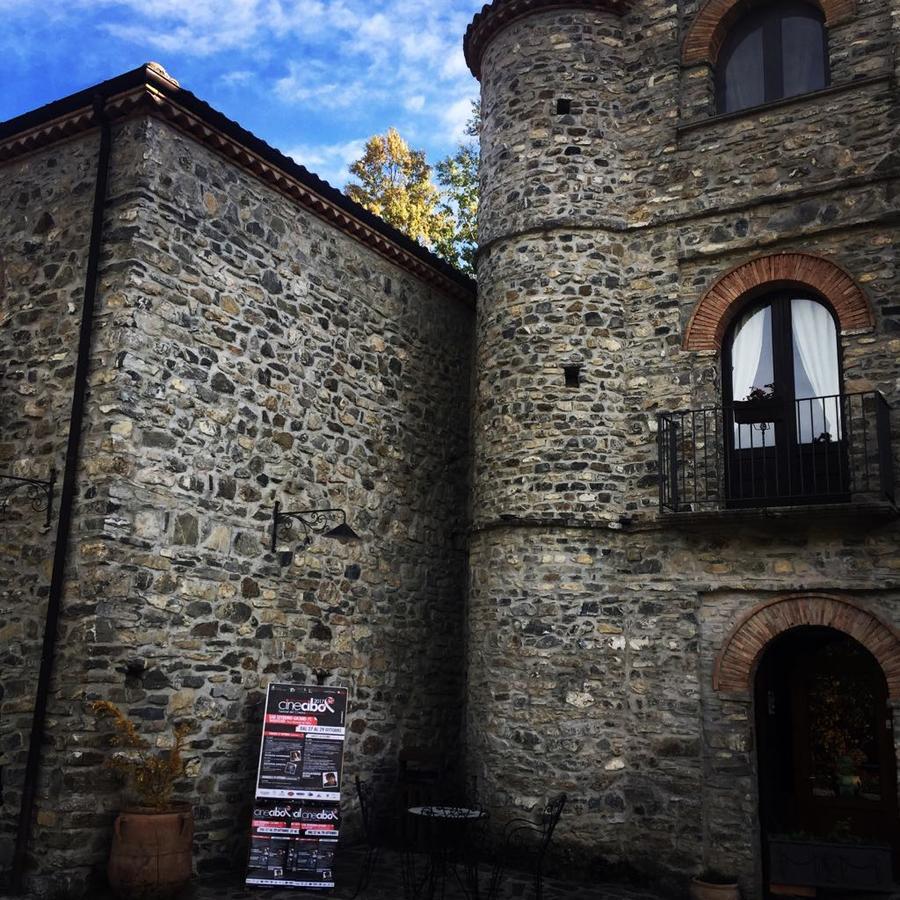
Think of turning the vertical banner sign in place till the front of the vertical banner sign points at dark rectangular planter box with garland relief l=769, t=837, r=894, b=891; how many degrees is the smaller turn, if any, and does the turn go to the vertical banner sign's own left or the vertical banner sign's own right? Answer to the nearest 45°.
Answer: approximately 90° to the vertical banner sign's own left

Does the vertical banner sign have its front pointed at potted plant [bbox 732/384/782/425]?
no

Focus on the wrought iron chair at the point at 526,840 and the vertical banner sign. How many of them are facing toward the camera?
1

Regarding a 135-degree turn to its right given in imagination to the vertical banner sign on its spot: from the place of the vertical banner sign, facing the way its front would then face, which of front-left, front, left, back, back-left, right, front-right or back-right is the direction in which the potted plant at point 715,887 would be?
back-right

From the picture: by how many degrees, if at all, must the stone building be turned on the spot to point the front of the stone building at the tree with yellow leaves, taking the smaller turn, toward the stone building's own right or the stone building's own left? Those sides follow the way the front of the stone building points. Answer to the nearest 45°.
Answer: approximately 180°

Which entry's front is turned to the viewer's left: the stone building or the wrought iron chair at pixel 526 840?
the wrought iron chair

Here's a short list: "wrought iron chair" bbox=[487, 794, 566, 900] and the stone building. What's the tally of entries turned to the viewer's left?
1

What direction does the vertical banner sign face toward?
toward the camera

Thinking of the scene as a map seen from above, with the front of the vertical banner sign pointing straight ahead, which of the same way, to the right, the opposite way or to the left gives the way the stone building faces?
the same way

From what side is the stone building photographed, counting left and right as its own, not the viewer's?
front

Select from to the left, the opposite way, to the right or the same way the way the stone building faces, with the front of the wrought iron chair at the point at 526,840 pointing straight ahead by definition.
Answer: to the left

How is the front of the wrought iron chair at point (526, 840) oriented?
to the viewer's left

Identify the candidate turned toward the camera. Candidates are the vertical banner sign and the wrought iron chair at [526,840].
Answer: the vertical banner sign

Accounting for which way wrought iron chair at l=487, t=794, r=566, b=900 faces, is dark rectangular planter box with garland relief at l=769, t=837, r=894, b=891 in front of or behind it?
behind
